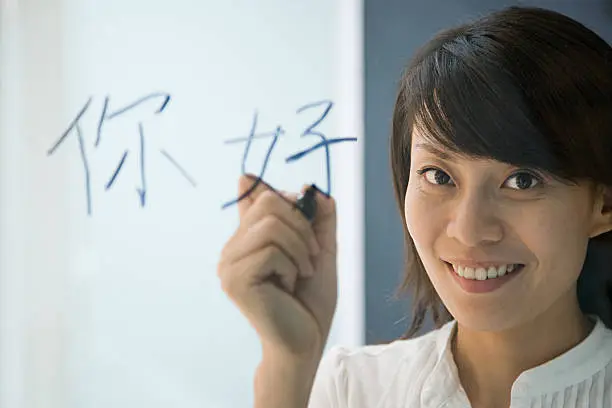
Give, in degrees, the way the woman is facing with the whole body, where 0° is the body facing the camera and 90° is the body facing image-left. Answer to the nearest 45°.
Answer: approximately 0°
